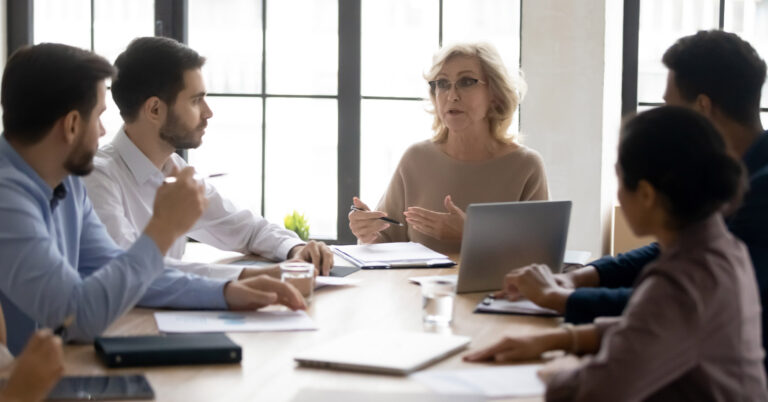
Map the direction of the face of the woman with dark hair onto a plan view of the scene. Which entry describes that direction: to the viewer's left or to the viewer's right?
to the viewer's left

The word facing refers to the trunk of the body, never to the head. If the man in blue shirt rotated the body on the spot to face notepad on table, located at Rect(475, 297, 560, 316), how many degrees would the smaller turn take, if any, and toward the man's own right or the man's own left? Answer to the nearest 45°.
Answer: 0° — they already face it

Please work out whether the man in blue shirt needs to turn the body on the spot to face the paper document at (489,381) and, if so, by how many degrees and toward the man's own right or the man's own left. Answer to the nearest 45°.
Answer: approximately 45° to the man's own right

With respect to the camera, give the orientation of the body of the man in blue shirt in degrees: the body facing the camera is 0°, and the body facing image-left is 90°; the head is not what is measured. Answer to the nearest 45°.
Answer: approximately 270°

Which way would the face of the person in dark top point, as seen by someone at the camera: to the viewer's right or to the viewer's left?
to the viewer's left

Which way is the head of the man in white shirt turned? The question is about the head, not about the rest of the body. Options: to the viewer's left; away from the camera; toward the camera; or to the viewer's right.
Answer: to the viewer's right
